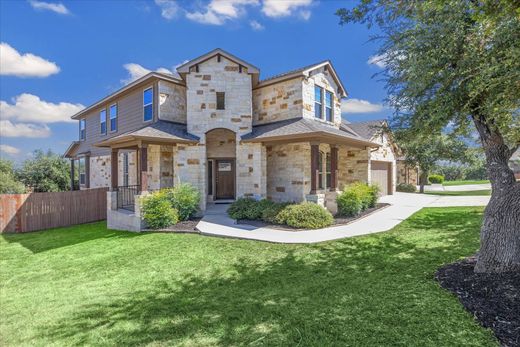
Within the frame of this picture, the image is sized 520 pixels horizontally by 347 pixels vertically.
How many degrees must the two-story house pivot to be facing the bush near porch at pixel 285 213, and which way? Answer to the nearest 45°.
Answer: approximately 45° to its left

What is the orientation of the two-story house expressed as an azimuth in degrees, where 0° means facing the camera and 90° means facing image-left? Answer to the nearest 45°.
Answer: approximately 0°
